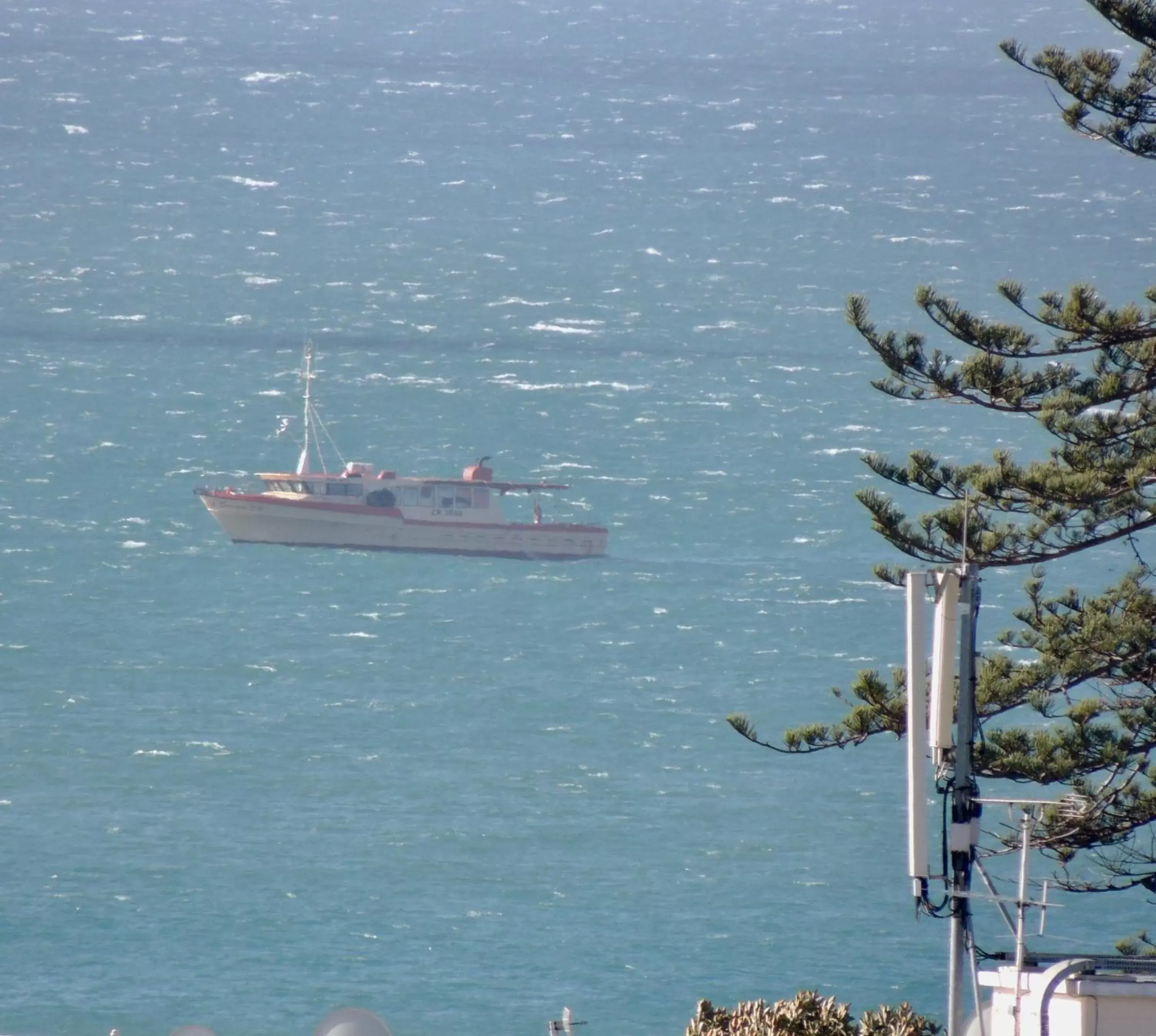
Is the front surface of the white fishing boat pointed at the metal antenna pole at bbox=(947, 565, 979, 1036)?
no

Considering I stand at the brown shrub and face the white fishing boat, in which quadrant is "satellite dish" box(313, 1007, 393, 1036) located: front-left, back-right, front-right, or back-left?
front-left

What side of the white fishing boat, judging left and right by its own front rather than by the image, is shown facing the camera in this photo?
left

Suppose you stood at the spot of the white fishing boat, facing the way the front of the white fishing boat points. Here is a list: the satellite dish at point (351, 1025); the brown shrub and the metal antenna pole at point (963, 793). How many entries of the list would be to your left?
3

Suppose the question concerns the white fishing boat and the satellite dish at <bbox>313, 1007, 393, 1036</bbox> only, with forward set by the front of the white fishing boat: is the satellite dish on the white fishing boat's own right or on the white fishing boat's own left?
on the white fishing boat's own left

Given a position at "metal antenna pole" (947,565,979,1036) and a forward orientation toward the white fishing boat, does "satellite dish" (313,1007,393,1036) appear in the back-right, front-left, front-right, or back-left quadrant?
front-left

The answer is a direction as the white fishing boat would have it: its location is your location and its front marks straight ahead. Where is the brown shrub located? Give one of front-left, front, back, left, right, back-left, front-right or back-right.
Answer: left
